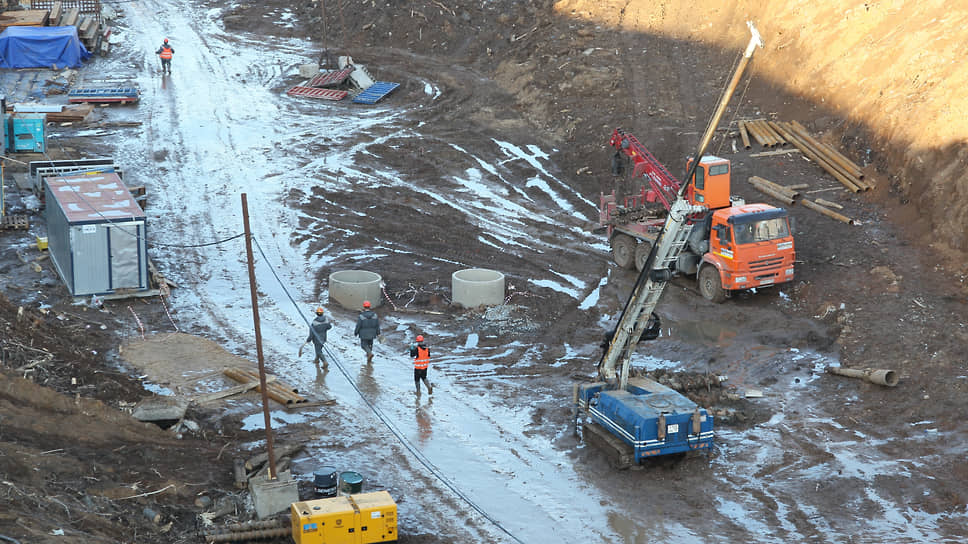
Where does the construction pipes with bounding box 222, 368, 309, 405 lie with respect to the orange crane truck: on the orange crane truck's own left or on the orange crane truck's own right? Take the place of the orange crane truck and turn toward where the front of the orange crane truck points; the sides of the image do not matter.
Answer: on the orange crane truck's own right

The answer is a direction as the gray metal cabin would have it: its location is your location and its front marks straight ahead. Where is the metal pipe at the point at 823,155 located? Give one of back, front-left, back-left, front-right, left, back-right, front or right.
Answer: left

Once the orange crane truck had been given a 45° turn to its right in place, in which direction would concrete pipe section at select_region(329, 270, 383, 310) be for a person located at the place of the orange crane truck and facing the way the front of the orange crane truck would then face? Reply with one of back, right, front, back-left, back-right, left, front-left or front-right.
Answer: right

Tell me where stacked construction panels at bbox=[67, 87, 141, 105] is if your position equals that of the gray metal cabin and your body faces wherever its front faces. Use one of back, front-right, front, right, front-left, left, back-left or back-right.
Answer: back

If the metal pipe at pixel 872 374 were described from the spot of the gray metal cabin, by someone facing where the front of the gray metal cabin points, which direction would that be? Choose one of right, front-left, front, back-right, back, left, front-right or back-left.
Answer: front-left

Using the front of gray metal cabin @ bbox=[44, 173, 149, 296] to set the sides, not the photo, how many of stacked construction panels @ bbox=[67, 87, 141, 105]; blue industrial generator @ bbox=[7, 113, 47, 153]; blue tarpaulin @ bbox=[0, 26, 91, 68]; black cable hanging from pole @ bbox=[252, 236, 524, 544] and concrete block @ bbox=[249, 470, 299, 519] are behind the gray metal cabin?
3

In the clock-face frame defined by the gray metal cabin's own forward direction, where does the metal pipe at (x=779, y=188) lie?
The metal pipe is roughly at 9 o'clock from the gray metal cabin.

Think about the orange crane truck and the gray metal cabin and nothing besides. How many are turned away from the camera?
0

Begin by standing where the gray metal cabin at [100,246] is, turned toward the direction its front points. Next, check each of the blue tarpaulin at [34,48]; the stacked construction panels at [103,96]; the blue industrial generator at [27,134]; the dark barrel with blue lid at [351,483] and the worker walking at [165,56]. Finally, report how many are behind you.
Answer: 4

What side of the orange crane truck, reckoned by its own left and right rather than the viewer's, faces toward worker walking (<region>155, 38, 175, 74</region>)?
back

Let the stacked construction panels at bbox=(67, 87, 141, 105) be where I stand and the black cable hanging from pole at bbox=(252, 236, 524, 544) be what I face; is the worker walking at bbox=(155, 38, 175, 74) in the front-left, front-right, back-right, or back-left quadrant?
back-left
